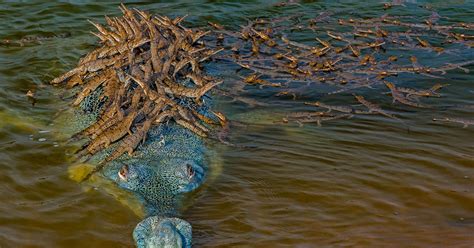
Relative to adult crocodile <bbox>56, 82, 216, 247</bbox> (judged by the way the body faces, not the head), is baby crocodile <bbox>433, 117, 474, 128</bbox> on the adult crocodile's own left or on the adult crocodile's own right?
on the adult crocodile's own left

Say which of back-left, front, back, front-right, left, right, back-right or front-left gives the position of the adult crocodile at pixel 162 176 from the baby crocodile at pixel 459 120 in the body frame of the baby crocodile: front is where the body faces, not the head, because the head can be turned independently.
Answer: front-left

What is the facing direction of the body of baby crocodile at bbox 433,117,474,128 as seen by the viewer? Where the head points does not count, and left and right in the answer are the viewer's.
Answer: facing to the left of the viewer

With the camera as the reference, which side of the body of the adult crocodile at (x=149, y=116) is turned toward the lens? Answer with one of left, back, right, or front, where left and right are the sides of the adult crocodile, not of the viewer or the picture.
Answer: front

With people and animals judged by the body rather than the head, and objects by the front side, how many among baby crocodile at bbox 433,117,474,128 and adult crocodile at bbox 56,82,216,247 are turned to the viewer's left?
1

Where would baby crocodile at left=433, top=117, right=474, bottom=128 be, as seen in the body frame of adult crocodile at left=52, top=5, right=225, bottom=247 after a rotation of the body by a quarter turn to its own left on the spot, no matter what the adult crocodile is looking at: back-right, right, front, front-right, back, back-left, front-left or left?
front
